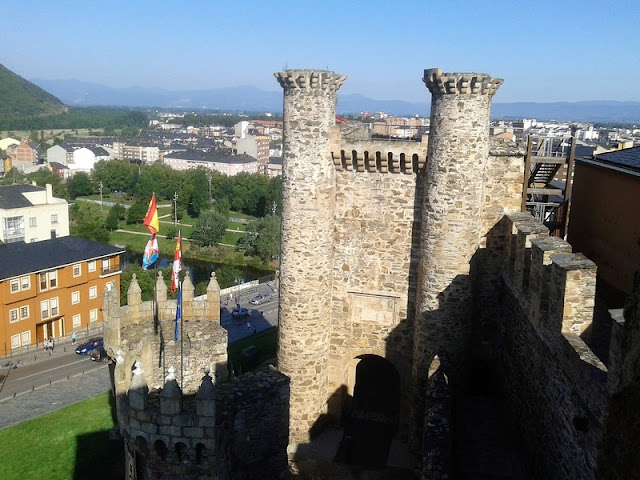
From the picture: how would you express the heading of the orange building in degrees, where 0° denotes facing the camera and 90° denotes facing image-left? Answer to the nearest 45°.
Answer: approximately 315°
